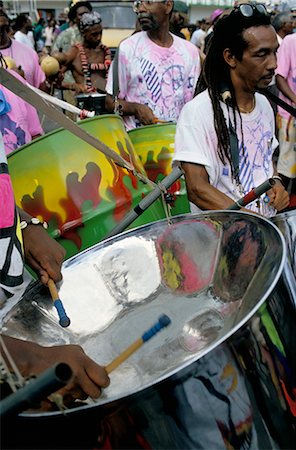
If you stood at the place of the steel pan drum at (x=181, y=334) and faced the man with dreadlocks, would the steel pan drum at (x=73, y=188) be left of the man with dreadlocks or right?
left

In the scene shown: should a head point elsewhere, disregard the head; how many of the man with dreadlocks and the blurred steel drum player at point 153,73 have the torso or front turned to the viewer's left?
0

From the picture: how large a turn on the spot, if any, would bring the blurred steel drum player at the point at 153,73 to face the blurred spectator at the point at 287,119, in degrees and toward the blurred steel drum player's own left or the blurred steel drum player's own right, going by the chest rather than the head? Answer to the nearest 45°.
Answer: approximately 135° to the blurred steel drum player's own left

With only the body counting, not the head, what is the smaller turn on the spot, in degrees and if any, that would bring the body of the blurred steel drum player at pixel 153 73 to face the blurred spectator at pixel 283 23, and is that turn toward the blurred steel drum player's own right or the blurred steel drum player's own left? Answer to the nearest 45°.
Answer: approximately 135° to the blurred steel drum player's own left

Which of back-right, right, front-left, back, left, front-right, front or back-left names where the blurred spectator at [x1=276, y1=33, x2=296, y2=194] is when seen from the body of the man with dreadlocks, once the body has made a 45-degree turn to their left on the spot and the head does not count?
left

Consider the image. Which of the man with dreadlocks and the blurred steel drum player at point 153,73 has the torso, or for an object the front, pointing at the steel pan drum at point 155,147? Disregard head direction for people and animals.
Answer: the blurred steel drum player

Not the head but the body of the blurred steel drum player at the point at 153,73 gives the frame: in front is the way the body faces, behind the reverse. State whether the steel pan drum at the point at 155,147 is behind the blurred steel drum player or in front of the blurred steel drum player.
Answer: in front

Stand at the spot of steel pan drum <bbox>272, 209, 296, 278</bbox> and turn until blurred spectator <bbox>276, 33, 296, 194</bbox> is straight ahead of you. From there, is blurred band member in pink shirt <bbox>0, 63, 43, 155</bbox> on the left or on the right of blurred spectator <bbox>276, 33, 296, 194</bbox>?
left

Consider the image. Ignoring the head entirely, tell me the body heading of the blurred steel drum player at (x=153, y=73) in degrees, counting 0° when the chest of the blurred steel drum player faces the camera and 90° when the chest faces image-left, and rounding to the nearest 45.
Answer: approximately 0°

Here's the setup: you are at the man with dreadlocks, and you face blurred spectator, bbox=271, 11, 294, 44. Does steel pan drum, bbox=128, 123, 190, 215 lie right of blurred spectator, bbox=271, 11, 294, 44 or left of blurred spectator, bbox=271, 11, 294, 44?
left
